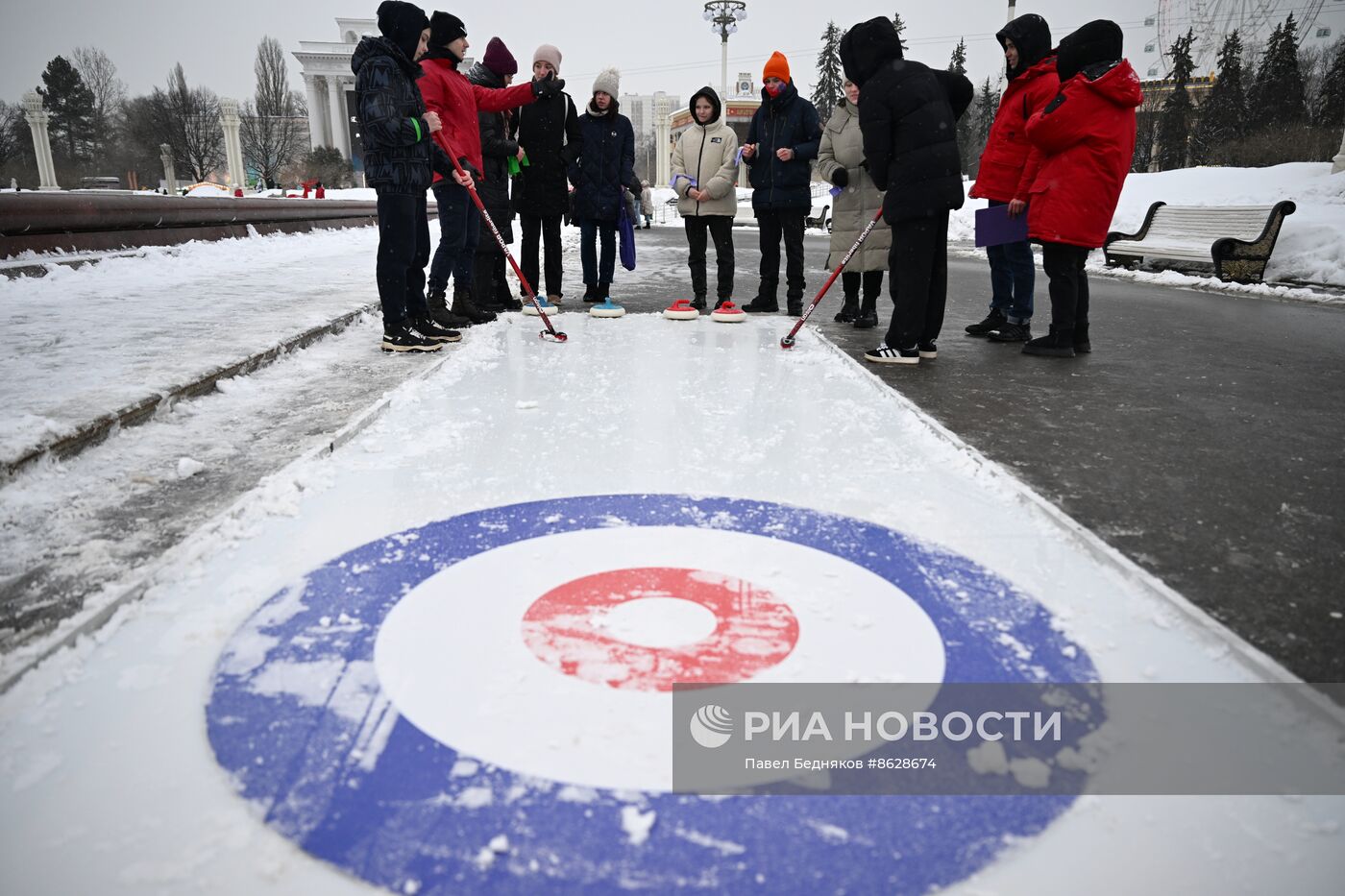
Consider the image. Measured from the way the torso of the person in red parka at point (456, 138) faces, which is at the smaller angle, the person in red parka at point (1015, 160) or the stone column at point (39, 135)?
the person in red parka

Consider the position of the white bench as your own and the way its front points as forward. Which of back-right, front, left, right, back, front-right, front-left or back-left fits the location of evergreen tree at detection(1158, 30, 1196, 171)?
back-right

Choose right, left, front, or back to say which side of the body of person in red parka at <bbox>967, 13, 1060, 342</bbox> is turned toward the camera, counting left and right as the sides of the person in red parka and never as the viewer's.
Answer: left

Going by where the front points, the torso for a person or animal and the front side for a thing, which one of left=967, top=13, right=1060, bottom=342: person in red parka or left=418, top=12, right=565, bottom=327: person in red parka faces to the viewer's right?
left=418, top=12, right=565, bottom=327: person in red parka

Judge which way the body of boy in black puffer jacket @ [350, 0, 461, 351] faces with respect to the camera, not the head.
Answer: to the viewer's right

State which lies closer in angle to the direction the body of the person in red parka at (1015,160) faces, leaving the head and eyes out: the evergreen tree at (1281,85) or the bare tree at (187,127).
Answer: the bare tree

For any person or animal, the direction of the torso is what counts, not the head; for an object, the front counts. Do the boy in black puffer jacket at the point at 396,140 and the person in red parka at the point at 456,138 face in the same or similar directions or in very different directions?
same or similar directions

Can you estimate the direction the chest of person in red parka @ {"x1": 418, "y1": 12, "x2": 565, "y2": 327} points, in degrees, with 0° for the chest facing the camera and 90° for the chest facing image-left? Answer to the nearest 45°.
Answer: approximately 270°

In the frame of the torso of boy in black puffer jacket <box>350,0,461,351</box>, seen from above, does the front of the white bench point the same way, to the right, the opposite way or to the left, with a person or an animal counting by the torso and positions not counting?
the opposite way

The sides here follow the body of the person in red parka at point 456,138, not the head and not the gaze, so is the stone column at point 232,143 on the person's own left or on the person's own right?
on the person's own left

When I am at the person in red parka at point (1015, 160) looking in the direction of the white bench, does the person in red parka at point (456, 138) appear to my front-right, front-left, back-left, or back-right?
back-left

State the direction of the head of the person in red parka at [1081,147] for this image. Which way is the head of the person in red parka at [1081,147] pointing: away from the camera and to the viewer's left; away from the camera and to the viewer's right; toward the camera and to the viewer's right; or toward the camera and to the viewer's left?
away from the camera and to the viewer's left

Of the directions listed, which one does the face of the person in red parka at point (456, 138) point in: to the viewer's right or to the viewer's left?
to the viewer's right
